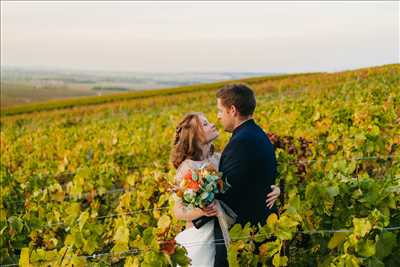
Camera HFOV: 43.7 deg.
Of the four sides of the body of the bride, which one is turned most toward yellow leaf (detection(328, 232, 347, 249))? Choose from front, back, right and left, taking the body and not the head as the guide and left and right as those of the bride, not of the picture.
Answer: front

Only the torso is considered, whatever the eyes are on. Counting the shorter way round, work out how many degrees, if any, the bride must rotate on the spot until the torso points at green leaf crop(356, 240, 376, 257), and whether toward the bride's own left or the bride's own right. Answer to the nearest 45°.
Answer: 0° — they already face it

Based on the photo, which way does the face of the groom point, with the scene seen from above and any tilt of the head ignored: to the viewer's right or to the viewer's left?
to the viewer's left

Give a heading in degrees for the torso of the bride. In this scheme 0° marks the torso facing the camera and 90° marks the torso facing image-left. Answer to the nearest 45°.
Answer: approximately 270°

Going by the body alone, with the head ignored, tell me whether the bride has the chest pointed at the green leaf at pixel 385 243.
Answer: yes
